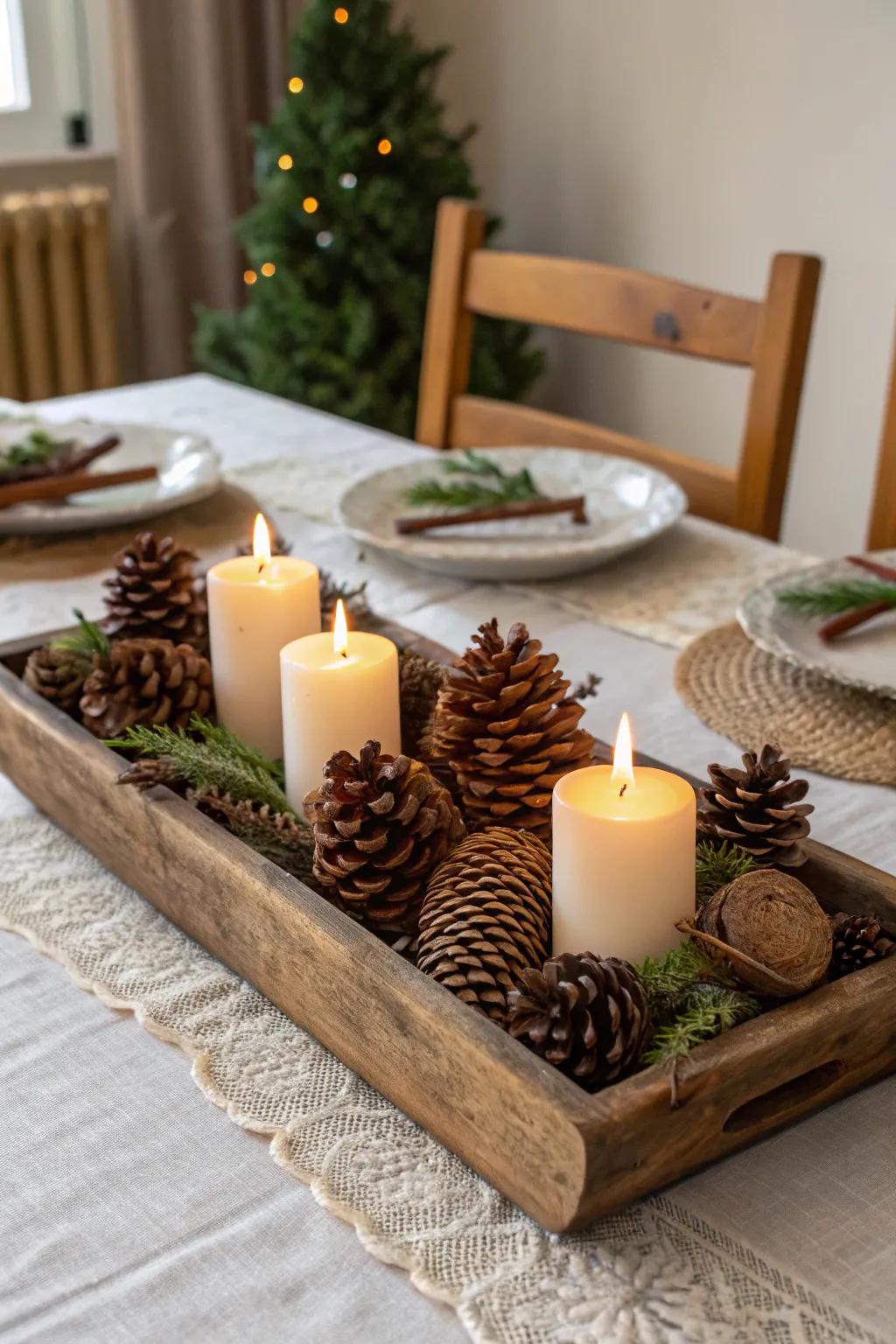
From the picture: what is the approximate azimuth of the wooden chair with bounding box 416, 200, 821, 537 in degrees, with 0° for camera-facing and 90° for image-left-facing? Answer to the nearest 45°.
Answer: approximately 45°

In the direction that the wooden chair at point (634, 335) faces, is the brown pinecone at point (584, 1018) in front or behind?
in front

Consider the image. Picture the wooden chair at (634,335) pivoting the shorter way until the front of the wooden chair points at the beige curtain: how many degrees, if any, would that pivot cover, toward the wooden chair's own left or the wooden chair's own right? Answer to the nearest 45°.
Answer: approximately 90° to the wooden chair's own right

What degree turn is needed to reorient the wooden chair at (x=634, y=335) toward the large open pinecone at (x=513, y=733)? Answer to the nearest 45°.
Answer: approximately 45° to its left

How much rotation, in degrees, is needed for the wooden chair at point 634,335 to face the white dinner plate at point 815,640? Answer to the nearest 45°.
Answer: approximately 45° to its left

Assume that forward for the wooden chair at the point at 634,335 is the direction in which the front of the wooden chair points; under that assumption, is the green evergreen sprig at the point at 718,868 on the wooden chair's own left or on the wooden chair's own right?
on the wooden chair's own left

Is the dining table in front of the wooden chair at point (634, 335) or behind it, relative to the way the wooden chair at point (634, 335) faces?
in front

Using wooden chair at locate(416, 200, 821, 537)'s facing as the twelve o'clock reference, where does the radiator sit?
The radiator is roughly at 3 o'clock from the wooden chair.

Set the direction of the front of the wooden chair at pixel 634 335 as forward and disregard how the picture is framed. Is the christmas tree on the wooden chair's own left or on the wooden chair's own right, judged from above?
on the wooden chair's own right

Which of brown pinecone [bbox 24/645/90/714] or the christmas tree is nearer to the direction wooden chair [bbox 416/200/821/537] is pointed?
the brown pinecone

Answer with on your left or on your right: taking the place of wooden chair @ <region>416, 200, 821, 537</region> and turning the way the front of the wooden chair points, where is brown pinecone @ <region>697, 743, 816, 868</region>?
on your left

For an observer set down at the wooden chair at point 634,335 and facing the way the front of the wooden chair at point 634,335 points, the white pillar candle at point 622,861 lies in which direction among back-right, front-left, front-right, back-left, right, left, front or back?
front-left
